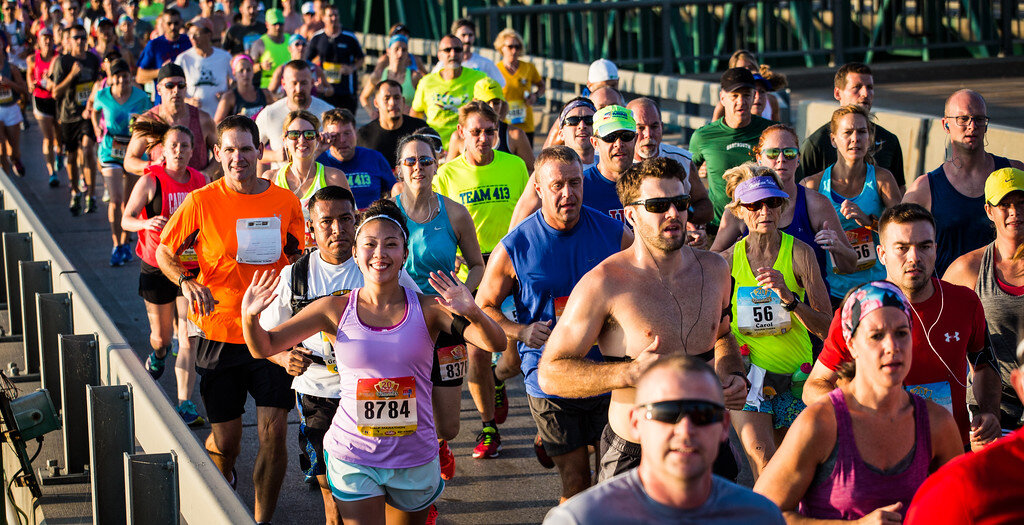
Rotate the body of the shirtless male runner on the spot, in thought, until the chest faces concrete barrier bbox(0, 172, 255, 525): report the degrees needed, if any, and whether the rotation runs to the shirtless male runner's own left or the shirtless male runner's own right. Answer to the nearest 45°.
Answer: approximately 135° to the shirtless male runner's own right

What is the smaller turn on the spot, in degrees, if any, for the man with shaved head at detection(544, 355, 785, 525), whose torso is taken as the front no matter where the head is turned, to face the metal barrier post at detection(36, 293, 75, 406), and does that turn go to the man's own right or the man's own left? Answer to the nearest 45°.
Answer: approximately 135° to the man's own right

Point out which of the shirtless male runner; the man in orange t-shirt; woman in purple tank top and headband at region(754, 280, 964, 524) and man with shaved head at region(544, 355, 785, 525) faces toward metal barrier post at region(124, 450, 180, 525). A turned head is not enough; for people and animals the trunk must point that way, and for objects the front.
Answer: the man in orange t-shirt

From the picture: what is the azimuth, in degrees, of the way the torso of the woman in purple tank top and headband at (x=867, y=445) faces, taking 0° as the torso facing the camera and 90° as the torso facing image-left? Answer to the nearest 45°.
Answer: approximately 315°

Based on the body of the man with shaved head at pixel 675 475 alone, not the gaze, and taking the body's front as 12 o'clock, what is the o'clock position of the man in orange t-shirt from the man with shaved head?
The man in orange t-shirt is roughly at 5 o'clock from the man with shaved head.

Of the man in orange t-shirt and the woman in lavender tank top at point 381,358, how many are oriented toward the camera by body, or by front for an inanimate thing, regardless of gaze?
2

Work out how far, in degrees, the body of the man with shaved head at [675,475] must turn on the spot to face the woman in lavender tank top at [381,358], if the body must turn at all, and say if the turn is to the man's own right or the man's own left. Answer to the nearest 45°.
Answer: approximately 135° to the man's own right

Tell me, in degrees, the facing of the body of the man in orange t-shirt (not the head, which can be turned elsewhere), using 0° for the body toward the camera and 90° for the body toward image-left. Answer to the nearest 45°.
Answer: approximately 0°

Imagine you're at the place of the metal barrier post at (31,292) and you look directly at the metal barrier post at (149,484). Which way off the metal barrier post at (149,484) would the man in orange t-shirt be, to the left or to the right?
left
